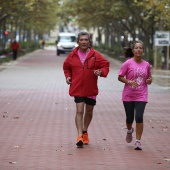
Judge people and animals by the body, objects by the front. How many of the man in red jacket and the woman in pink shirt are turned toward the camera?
2

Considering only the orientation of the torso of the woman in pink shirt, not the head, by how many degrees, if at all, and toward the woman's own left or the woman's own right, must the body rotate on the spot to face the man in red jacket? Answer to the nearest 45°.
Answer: approximately 90° to the woman's own right

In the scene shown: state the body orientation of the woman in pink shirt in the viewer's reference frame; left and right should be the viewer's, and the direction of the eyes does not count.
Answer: facing the viewer

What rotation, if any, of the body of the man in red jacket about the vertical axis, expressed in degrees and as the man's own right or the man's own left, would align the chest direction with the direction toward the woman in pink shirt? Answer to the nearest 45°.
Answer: approximately 90° to the man's own left

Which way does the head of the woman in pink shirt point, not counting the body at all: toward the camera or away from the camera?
toward the camera

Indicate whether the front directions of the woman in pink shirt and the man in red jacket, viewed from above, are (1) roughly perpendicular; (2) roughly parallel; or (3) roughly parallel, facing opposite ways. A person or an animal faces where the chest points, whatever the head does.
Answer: roughly parallel
